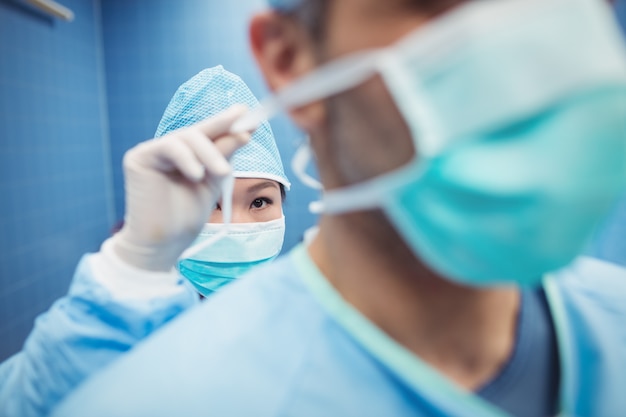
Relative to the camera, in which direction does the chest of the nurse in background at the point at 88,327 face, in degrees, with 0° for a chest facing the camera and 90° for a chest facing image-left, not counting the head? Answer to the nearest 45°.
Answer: approximately 0°

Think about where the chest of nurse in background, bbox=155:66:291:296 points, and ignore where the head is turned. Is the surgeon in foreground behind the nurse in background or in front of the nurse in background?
in front
